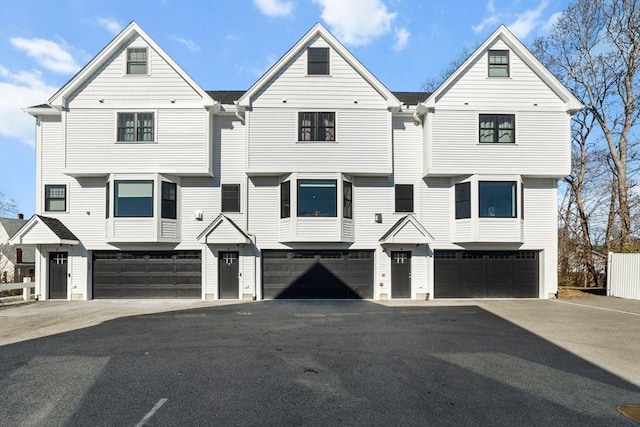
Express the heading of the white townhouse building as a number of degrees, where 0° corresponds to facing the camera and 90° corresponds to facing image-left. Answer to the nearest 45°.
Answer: approximately 0°

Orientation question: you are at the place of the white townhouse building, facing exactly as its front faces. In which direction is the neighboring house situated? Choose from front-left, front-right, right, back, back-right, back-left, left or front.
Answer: back-right

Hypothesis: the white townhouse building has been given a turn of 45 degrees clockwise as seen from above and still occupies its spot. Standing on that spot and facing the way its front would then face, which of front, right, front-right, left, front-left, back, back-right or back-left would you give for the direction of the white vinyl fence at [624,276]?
back-left
